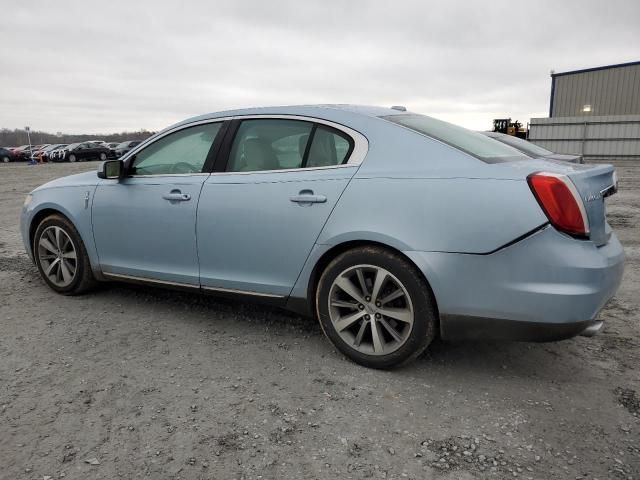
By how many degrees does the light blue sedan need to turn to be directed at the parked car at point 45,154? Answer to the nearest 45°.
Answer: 0° — it already faces it

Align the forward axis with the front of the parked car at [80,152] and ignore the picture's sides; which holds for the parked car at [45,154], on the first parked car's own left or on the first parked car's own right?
on the first parked car's own right

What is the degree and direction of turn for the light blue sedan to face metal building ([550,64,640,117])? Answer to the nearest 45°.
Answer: approximately 90° to its right

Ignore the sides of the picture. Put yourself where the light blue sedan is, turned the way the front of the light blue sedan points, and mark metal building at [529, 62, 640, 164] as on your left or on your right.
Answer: on your right

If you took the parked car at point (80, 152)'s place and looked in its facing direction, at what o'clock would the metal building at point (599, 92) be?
The metal building is roughly at 9 o'clock from the parked car.

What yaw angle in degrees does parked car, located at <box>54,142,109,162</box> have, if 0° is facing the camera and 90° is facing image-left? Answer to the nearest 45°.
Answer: approximately 45°

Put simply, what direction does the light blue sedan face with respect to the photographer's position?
facing away from the viewer and to the left of the viewer
